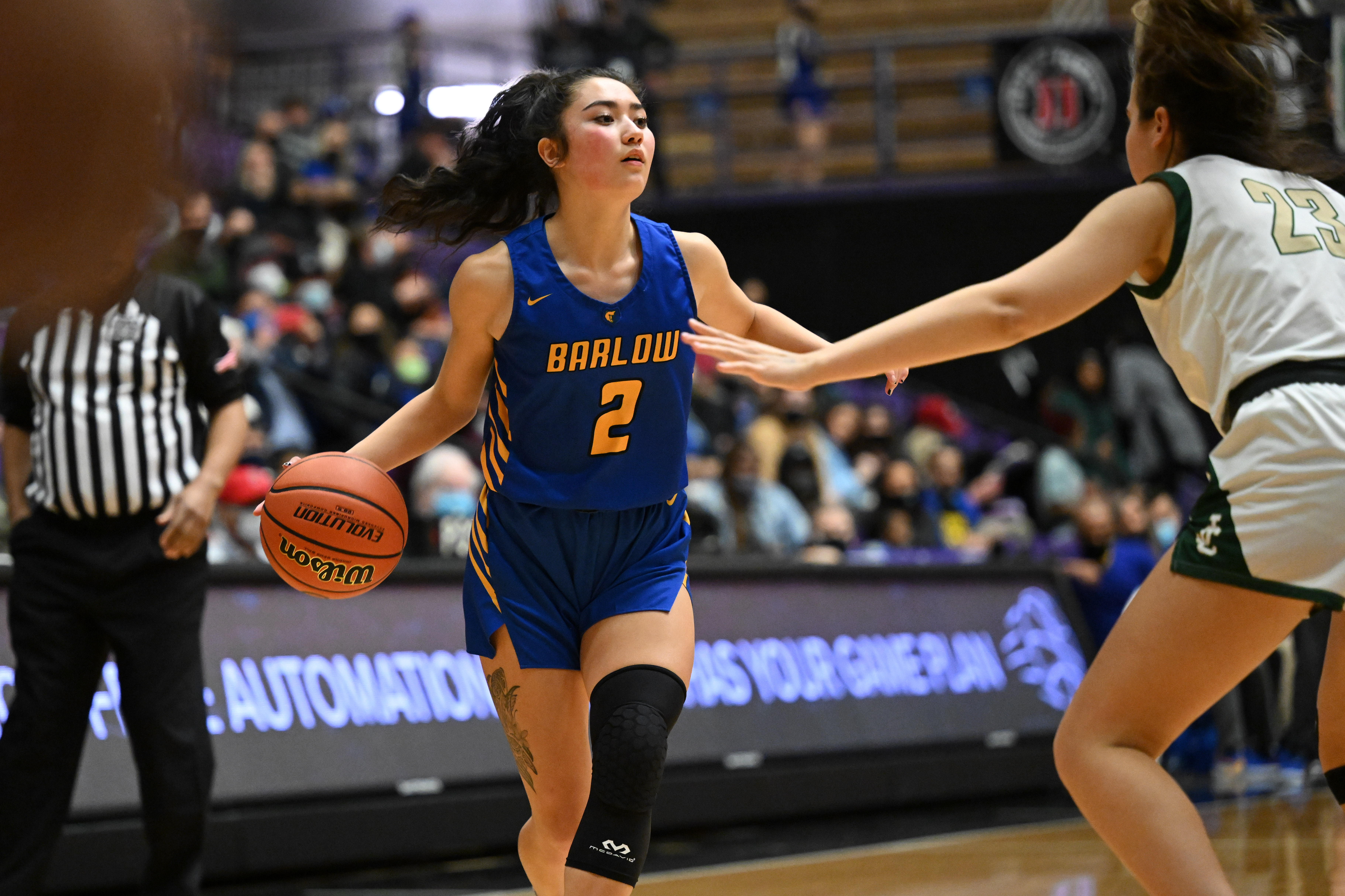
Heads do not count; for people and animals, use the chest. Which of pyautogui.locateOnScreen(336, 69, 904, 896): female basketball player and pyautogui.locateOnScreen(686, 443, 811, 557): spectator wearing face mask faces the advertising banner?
the spectator wearing face mask

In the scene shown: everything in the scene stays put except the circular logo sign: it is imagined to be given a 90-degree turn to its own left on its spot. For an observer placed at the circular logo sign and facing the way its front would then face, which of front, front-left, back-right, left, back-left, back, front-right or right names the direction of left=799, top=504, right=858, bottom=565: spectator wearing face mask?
right

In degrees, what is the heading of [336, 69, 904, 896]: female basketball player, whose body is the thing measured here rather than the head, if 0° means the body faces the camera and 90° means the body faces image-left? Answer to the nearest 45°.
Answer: approximately 315°

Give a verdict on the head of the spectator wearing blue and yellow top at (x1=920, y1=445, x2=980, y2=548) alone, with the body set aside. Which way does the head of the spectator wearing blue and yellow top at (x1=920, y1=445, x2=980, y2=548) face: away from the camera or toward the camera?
toward the camera

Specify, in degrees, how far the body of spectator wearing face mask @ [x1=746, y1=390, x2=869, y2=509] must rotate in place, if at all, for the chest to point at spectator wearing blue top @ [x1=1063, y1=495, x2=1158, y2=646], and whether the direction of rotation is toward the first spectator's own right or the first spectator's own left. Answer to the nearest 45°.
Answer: approximately 45° to the first spectator's own left

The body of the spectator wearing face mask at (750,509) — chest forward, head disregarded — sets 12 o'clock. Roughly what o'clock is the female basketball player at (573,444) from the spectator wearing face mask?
The female basketball player is roughly at 12 o'clock from the spectator wearing face mask.

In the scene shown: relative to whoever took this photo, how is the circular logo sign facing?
facing the viewer

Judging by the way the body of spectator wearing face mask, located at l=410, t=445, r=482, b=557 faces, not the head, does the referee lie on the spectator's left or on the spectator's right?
on the spectator's right

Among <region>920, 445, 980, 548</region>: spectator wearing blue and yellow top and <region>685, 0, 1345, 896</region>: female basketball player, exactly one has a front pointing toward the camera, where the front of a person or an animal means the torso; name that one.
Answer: the spectator wearing blue and yellow top

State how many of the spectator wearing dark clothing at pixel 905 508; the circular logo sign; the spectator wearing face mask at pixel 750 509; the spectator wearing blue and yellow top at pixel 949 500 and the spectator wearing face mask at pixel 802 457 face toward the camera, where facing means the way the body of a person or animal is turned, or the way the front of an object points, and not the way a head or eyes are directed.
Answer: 5

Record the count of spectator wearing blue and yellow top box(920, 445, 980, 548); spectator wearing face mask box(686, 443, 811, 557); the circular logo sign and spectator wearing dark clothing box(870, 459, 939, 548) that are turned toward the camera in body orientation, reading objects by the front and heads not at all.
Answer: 4

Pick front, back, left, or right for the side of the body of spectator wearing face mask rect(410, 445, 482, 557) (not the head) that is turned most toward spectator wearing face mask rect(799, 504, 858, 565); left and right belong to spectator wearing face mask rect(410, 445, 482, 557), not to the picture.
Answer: left

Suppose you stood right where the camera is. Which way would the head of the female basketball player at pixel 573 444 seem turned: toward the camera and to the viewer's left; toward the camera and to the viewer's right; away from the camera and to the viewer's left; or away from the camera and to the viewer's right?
toward the camera and to the viewer's right

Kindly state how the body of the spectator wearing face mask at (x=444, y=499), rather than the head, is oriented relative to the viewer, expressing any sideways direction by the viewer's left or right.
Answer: facing the viewer and to the right of the viewer

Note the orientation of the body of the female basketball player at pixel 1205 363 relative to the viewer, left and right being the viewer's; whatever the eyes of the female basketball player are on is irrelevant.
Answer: facing away from the viewer and to the left of the viewer

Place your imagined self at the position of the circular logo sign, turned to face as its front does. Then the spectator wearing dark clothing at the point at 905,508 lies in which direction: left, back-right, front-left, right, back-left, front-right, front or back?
front

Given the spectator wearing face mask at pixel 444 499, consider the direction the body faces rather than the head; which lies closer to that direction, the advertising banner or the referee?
the advertising banner

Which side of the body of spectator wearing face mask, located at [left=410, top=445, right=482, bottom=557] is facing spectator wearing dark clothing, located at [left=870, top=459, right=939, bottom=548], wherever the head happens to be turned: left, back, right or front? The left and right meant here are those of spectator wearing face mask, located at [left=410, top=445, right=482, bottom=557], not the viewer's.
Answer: left

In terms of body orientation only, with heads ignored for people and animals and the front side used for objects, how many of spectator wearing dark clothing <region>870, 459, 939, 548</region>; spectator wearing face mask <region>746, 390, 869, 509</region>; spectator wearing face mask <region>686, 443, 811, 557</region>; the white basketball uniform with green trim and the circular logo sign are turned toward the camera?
4

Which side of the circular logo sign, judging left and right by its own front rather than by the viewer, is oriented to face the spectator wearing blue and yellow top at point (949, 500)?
front

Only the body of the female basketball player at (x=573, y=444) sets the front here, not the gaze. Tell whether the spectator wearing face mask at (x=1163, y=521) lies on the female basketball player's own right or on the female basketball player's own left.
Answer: on the female basketball player's own left

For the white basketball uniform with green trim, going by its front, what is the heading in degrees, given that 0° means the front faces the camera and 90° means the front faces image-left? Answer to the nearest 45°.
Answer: approximately 135°

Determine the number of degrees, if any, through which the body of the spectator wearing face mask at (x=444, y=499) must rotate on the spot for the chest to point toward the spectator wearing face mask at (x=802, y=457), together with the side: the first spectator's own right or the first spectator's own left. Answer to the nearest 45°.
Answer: approximately 90° to the first spectator's own left

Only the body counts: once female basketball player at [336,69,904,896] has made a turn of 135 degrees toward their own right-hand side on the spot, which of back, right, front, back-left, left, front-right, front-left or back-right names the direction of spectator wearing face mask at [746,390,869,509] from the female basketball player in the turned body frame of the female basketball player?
right
